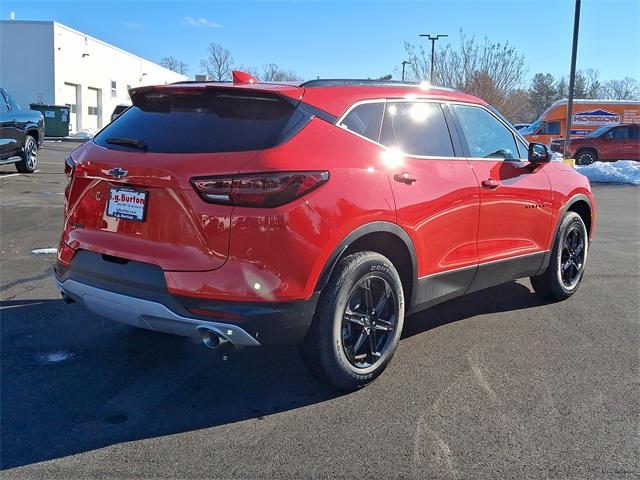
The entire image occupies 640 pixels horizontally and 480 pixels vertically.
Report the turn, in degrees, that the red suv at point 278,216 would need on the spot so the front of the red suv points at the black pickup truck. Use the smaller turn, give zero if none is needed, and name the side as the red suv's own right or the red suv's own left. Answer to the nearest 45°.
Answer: approximately 90° to the red suv's own left

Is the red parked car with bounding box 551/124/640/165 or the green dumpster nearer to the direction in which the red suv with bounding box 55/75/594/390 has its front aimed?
the red parked car

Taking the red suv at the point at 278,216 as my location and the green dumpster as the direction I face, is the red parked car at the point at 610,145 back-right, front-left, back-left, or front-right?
front-right

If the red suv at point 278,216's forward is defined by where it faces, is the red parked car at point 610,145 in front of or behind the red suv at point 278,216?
in front

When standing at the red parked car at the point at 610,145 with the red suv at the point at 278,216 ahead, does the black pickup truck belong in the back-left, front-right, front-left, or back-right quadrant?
front-right

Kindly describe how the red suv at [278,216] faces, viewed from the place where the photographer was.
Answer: facing away from the viewer and to the right of the viewer

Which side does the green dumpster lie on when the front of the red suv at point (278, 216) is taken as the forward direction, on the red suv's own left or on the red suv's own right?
on the red suv's own left

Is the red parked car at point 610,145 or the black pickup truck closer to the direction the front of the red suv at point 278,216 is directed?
the red parked car
